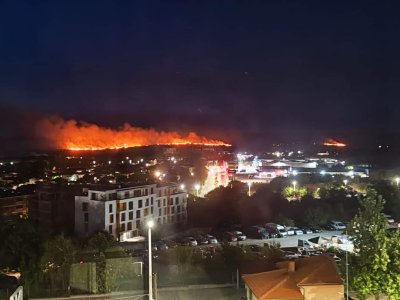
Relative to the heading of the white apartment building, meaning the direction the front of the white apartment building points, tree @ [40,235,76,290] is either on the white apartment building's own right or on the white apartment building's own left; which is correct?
on the white apartment building's own right

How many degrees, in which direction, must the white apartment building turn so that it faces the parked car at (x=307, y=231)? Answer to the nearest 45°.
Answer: approximately 45° to its left
